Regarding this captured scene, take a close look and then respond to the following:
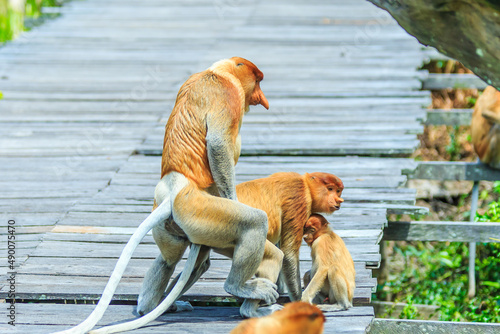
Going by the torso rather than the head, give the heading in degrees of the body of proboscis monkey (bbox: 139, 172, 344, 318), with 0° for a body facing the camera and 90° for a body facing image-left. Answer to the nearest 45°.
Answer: approximately 270°

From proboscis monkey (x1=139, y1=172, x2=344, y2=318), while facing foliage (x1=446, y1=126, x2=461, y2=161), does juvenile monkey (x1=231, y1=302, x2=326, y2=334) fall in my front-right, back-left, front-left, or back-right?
back-right

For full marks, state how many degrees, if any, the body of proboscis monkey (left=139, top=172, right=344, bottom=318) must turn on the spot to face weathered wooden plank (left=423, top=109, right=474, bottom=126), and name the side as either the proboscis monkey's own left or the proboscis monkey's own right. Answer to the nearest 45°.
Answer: approximately 45° to the proboscis monkey's own left

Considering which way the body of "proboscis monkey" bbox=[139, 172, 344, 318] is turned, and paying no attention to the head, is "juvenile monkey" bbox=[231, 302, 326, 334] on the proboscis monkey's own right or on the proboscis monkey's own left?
on the proboscis monkey's own right

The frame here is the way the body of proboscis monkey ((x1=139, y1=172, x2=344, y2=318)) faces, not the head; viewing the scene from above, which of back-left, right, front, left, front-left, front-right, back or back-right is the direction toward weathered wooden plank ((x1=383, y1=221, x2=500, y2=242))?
front-left

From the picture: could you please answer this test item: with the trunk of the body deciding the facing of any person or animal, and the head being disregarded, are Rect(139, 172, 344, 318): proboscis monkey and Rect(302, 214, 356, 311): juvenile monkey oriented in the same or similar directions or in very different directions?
very different directions
